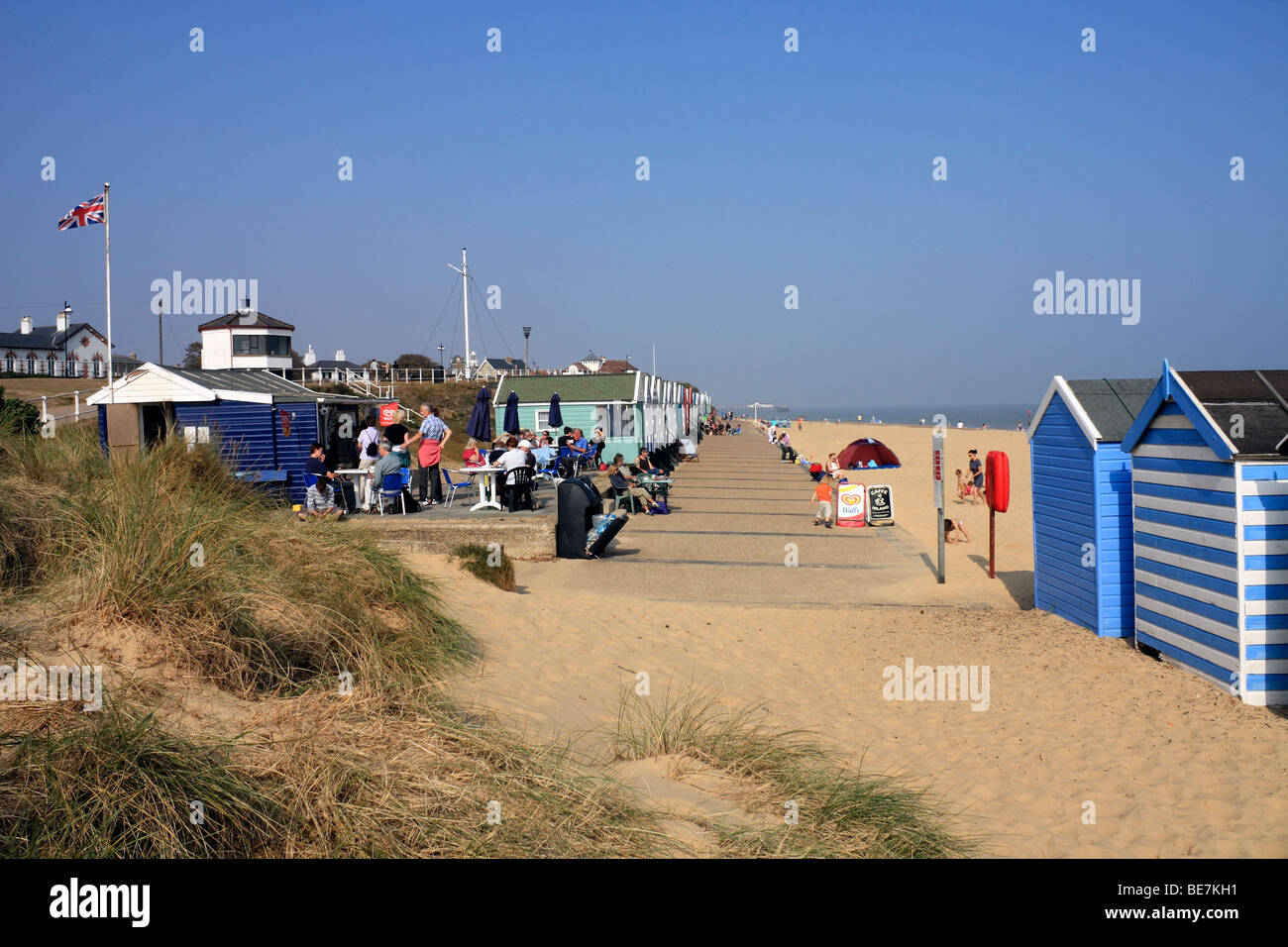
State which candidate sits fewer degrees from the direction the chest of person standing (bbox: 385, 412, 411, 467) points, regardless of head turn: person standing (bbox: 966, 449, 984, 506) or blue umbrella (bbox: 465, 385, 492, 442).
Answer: the blue umbrella

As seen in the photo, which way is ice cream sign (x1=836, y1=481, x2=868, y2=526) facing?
toward the camera

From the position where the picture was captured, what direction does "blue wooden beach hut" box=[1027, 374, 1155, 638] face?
facing away from the viewer and to the right of the viewer
